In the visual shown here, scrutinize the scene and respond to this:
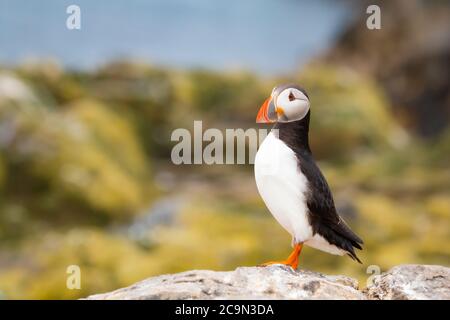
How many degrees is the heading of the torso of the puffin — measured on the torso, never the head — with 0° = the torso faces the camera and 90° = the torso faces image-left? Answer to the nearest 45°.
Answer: approximately 90°
